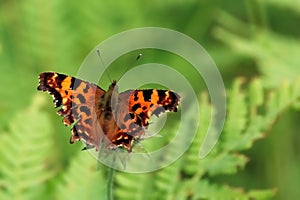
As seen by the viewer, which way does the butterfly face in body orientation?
away from the camera
